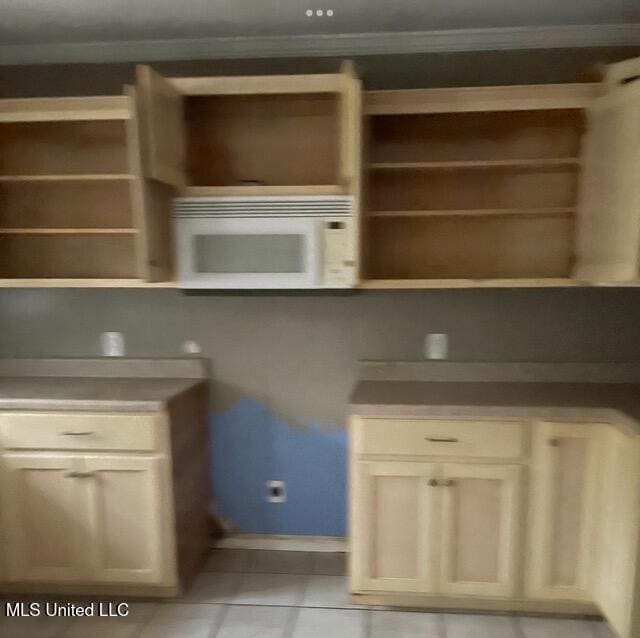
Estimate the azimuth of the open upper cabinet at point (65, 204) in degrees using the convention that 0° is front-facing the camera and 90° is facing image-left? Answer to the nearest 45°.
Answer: approximately 0°

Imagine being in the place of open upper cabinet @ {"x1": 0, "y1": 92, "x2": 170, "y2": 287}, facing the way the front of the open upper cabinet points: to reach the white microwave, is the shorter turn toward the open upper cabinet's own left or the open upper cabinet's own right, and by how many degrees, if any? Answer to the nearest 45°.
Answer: approximately 45° to the open upper cabinet's own left

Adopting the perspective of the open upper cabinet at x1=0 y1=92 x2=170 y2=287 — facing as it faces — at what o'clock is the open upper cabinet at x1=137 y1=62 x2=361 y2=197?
the open upper cabinet at x1=137 y1=62 x2=361 y2=197 is roughly at 10 o'clock from the open upper cabinet at x1=0 y1=92 x2=170 y2=287.

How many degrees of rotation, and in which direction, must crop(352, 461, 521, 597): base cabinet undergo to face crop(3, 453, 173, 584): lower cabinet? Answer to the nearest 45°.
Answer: approximately 90° to its right

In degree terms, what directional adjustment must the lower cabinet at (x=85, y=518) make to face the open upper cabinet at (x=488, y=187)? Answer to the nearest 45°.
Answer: approximately 90° to its left

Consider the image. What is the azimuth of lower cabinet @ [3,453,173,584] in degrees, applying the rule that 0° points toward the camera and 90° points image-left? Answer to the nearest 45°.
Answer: approximately 0°
